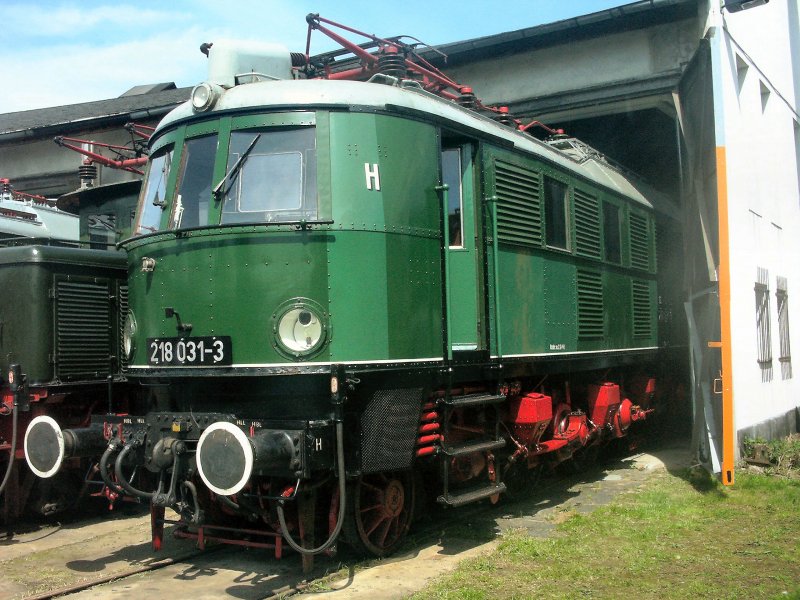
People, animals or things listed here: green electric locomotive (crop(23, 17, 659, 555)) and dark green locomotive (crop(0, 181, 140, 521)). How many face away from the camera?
0

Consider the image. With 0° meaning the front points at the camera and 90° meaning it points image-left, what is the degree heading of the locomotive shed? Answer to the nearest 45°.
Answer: approximately 45°

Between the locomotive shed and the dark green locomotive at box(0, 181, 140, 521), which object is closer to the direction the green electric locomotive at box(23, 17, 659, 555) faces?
the dark green locomotive

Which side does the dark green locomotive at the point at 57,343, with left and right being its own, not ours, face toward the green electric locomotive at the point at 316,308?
left

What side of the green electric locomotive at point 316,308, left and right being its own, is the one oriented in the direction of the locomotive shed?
back

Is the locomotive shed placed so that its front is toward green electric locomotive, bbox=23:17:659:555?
yes

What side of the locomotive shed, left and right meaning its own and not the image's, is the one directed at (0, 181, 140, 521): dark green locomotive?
front

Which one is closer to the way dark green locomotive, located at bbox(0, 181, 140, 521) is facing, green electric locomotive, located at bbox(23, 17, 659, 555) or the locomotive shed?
the green electric locomotive

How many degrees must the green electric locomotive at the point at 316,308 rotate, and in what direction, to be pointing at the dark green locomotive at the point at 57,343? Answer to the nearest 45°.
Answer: approximately 90° to its right

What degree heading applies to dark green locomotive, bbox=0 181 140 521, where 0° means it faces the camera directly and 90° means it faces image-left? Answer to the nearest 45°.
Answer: approximately 45°

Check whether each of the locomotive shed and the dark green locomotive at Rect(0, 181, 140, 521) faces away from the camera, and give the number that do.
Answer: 0
